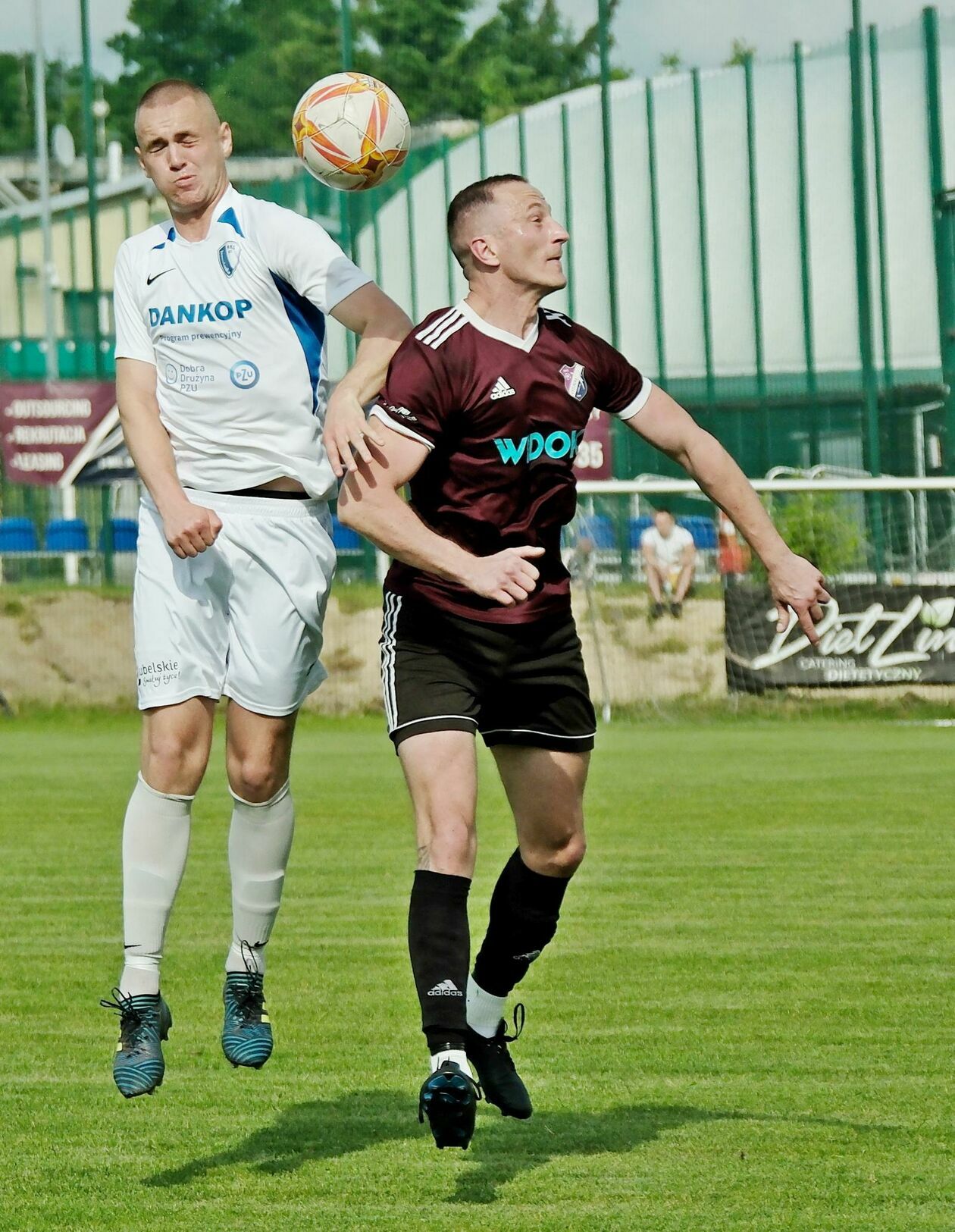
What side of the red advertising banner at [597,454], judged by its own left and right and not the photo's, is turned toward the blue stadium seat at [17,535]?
right

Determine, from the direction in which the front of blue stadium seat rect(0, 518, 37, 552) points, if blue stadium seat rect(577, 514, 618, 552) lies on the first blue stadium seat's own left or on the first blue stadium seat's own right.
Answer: on the first blue stadium seat's own left

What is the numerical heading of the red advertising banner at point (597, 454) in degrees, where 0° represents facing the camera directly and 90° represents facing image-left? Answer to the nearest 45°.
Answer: approximately 0°

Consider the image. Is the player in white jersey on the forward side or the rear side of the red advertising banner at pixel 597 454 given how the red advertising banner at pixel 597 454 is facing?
on the forward side

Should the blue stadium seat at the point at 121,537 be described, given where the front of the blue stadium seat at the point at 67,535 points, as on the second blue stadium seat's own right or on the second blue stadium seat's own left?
on the second blue stadium seat's own left

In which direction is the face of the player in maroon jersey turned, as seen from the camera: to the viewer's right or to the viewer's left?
to the viewer's right

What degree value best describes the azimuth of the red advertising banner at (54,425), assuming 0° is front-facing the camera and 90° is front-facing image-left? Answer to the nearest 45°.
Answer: approximately 0°

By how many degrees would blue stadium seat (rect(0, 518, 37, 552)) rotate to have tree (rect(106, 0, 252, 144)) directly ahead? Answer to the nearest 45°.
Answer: approximately 180°

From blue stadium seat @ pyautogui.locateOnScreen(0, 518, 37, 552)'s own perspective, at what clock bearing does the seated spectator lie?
The seated spectator is roughly at 10 o'clock from the blue stadium seat.

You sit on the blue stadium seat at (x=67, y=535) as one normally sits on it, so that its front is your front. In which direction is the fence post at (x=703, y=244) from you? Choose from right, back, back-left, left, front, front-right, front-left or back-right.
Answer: left
